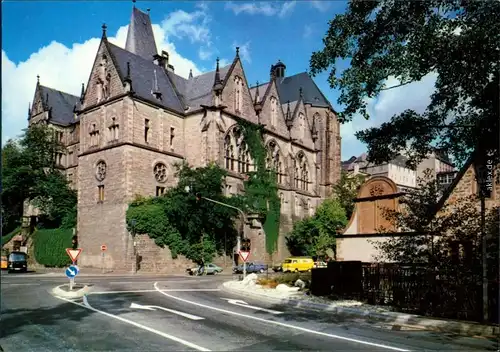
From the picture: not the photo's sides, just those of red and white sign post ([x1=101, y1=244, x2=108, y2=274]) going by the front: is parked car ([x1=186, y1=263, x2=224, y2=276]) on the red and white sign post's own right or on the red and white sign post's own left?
on the red and white sign post's own left

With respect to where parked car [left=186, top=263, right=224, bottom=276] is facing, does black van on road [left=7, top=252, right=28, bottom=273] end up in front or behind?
in front

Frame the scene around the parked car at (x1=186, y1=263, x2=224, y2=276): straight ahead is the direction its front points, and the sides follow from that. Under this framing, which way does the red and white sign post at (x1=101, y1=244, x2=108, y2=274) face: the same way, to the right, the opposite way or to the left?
to the left

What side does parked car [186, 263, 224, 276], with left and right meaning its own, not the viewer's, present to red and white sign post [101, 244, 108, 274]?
front

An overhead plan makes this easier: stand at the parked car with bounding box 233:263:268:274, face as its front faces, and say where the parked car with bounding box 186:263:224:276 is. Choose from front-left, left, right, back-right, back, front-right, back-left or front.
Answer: front-left

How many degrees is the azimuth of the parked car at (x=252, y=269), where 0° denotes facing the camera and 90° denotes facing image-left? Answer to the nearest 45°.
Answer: approximately 90°

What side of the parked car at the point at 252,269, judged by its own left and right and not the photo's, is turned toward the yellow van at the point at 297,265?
back

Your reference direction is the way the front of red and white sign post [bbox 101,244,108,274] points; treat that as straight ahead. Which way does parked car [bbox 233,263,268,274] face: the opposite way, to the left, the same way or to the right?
to the right

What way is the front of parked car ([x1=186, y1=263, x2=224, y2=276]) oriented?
to the viewer's left
